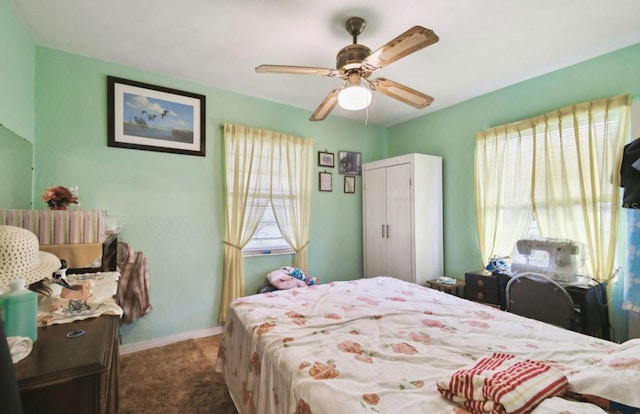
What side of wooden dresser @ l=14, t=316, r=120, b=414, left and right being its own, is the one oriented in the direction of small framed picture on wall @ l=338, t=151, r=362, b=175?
left

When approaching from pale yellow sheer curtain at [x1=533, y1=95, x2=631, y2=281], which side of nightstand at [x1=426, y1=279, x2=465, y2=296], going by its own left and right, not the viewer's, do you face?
left

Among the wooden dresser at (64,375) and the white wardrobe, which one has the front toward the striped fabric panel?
the white wardrobe

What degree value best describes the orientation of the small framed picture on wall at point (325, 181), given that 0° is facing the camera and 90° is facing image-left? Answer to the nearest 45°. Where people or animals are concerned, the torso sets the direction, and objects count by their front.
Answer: approximately 315°

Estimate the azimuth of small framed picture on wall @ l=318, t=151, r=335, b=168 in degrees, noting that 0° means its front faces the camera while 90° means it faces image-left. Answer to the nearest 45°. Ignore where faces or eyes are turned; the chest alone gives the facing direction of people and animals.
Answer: approximately 315°

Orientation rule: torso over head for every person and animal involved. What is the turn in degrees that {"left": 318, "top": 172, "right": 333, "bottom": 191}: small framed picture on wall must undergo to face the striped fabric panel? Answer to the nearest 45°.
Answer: approximately 90° to its right

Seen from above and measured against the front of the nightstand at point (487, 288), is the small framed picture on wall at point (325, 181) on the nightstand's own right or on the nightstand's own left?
on the nightstand's own right

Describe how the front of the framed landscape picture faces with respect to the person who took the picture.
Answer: facing the viewer and to the right of the viewer

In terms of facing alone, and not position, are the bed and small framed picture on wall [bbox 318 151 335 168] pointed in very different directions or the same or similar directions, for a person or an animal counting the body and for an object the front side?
very different directions

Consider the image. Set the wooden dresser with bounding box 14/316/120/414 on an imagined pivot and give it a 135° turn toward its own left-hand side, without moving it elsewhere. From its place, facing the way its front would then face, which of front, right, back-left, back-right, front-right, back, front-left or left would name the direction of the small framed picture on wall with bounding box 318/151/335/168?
front-right

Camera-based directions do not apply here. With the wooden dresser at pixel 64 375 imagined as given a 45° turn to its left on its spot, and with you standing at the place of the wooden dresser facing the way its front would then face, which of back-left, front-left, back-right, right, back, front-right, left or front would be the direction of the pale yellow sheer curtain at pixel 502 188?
front

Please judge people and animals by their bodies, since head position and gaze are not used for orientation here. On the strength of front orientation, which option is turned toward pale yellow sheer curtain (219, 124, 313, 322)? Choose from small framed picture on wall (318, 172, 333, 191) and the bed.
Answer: the bed

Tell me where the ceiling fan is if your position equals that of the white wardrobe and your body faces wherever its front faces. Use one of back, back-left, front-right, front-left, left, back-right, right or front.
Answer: front-left

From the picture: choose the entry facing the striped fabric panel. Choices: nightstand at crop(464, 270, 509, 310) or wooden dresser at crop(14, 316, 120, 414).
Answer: the nightstand

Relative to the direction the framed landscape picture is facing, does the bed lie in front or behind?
in front

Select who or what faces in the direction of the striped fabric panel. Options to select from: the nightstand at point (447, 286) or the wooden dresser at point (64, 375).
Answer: the nightstand
